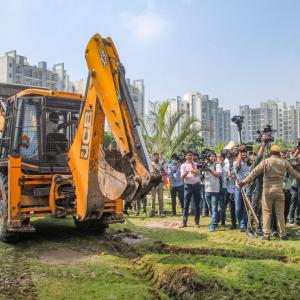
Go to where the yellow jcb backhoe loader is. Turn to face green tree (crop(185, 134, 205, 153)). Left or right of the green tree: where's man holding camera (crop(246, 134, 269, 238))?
right

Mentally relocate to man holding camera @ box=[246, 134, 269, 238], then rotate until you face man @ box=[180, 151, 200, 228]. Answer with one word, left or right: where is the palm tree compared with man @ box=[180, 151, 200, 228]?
right

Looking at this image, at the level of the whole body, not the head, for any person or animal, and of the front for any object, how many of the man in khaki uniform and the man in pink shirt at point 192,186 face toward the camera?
1

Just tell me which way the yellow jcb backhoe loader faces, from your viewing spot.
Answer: facing away from the viewer and to the left of the viewer
